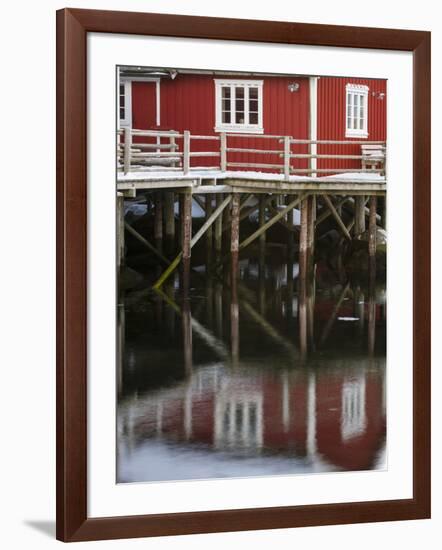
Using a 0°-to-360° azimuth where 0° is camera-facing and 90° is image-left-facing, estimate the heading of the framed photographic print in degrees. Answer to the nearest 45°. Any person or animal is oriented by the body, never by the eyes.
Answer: approximately 315°
